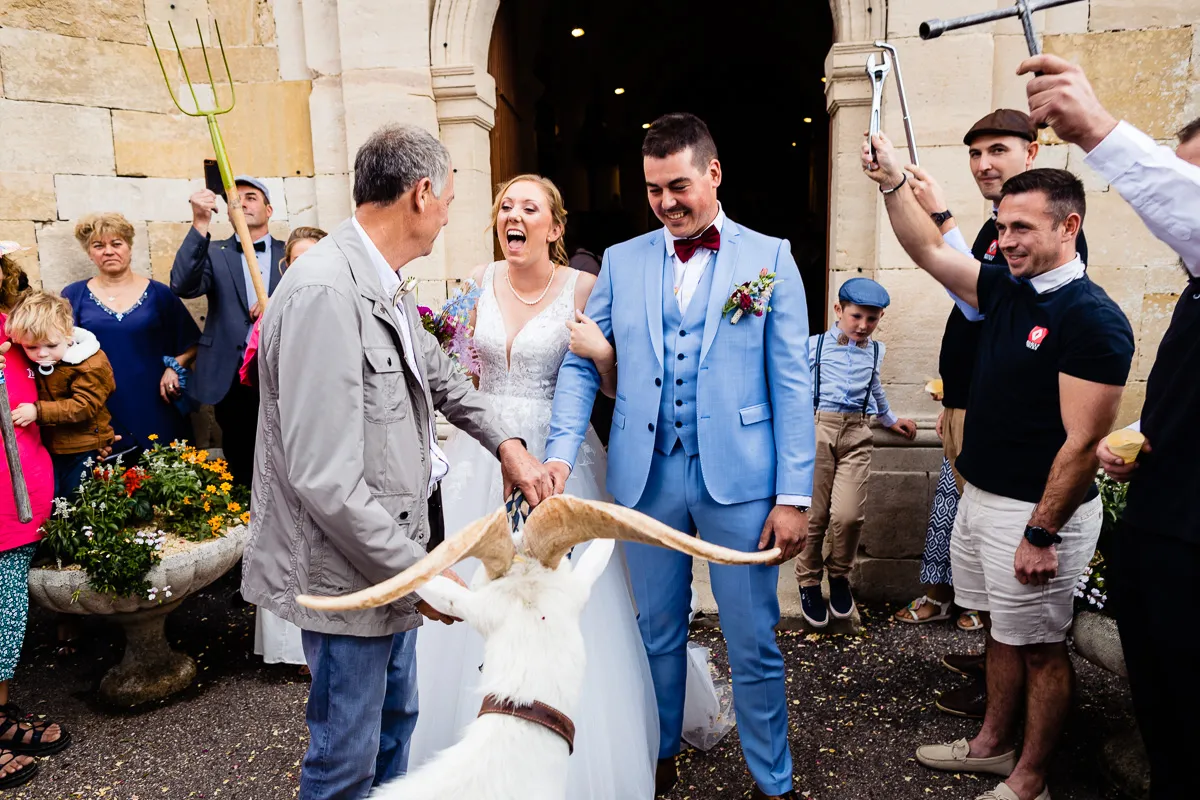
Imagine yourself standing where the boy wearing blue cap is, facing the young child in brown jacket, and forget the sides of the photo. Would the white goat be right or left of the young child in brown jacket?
left

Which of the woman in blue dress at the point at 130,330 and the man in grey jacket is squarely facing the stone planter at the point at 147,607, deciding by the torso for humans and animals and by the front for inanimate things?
the woman in blue dress

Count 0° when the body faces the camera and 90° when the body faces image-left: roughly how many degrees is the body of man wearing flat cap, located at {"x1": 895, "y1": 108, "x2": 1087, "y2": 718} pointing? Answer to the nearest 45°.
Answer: approximately 45°

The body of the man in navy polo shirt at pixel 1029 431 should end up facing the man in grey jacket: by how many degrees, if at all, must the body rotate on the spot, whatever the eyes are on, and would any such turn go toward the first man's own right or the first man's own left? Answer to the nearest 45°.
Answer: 0° — they already face them

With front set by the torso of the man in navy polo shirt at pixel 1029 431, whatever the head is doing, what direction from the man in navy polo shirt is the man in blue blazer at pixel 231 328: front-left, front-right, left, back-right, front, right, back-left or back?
front-right

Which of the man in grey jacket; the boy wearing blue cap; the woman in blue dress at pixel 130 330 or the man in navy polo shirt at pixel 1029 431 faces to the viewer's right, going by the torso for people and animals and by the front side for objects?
the man in grey jacket

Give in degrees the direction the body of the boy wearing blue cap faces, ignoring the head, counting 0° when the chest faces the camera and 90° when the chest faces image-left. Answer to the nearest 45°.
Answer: approximately 0°

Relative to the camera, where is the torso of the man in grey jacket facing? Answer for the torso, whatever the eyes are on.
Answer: to the viewer's right

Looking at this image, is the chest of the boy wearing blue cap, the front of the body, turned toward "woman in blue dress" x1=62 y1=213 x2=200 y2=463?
no

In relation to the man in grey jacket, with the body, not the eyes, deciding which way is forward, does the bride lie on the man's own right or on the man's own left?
on the man's own left

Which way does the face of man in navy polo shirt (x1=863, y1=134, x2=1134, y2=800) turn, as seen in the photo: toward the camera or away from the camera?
toward the camera

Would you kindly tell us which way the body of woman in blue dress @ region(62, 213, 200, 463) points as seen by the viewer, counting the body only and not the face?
toward the camera

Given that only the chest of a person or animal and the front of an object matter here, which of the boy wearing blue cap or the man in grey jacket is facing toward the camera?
the boy wearing blue cap

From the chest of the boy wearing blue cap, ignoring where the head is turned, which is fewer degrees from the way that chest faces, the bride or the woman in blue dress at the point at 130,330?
the bride
